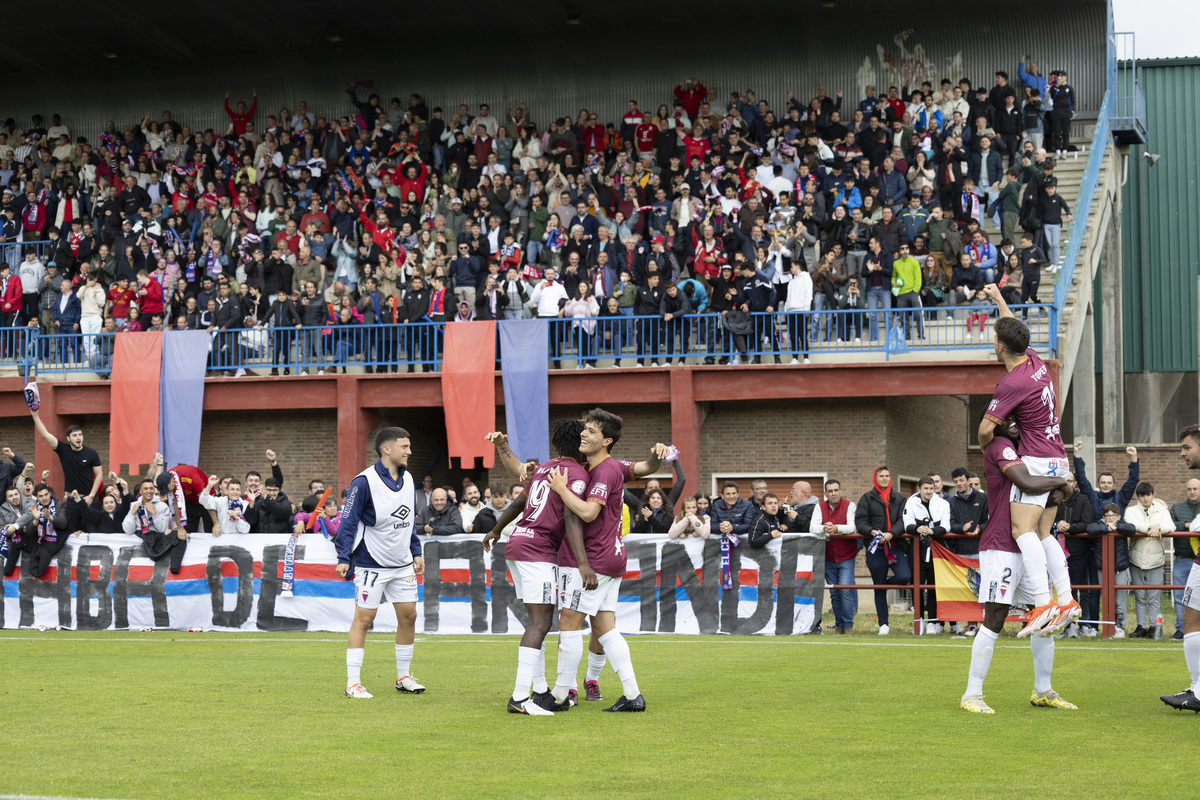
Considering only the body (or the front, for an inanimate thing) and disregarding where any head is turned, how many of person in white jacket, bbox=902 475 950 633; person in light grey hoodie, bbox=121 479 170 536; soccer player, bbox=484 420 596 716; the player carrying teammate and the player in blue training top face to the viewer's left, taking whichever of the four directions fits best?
0

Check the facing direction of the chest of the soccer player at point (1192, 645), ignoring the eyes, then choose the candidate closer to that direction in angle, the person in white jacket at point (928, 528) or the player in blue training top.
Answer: the player in blue training top

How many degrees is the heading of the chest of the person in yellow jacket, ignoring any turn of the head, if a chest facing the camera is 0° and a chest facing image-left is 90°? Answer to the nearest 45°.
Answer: approximately 0°

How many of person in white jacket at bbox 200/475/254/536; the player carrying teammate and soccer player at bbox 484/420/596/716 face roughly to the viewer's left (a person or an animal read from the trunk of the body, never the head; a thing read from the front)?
0

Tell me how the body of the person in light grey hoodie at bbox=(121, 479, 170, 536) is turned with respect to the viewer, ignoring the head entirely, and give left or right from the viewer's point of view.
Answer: facing the viewer

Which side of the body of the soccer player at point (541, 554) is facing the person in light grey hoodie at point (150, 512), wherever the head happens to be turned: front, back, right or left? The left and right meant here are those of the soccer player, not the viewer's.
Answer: left

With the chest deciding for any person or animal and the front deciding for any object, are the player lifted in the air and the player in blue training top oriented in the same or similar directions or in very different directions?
very different directions

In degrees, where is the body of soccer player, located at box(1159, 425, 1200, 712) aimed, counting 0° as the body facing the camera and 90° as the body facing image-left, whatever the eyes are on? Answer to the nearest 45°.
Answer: approximately 90°

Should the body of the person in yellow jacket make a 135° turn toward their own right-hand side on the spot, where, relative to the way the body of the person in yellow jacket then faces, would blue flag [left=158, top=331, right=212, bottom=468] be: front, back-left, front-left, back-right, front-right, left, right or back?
front-left

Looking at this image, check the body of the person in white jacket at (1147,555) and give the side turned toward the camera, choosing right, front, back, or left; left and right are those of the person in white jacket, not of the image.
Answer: front

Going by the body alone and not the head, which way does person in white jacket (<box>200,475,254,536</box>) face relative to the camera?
toward the camera

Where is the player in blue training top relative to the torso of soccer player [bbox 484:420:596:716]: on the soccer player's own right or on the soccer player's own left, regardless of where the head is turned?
on the soccer player's own left

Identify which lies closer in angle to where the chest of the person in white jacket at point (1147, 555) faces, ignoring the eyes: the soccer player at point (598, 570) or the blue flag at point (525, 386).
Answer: the soccer player

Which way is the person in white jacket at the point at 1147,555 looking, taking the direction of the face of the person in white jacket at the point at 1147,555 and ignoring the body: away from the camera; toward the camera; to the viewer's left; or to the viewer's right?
toward the camera

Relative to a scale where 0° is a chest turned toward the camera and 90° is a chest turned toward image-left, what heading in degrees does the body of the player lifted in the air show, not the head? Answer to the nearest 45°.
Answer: approximately 135°
